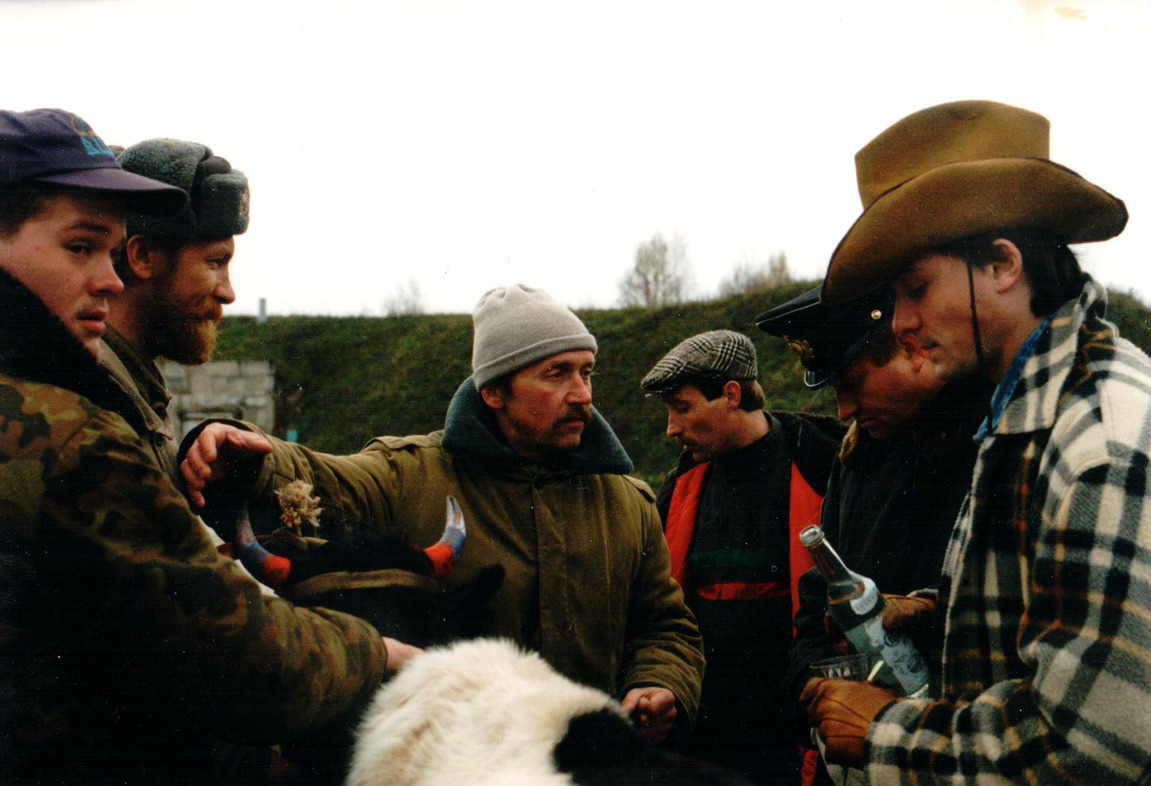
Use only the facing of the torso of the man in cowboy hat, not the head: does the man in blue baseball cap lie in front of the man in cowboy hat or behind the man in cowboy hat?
in front

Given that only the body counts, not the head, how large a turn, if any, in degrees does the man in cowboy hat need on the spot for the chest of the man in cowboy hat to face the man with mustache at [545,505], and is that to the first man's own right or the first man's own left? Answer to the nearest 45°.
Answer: approximately 45° to the first man's own right

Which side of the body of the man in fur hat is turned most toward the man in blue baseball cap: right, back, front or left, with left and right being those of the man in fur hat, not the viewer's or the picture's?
right

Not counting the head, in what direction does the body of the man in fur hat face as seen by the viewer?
to the viewer's right

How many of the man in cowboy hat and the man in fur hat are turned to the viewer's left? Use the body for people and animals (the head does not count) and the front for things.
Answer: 1

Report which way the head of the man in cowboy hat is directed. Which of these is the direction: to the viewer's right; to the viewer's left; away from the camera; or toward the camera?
to the viewer's left

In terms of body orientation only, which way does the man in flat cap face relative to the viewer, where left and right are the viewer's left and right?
facing the viewer and to the left of the viewer

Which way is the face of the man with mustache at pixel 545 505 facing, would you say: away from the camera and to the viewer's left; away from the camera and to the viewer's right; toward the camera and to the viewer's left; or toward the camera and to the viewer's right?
toward the camera and to the viewer's right

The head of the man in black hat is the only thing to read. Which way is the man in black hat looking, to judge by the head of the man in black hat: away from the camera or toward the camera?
toward the camera

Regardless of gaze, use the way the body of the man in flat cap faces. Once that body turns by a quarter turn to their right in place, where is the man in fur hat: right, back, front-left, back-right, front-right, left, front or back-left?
left

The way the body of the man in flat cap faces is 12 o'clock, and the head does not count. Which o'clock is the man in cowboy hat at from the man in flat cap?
The man in cowboy hat is roughly at 10 o'clock from the man in flat cap.

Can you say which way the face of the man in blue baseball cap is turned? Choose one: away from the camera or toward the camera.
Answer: toward the camera

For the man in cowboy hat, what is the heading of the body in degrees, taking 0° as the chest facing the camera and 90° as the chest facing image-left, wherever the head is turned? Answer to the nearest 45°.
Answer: approximately 90°

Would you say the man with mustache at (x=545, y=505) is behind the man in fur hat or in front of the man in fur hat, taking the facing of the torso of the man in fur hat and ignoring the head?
in front

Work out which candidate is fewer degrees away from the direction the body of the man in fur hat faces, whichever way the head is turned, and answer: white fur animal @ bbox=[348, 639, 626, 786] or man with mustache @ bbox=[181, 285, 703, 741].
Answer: the man with mustache

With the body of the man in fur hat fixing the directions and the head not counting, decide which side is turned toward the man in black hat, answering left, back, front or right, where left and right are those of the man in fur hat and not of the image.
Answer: front
